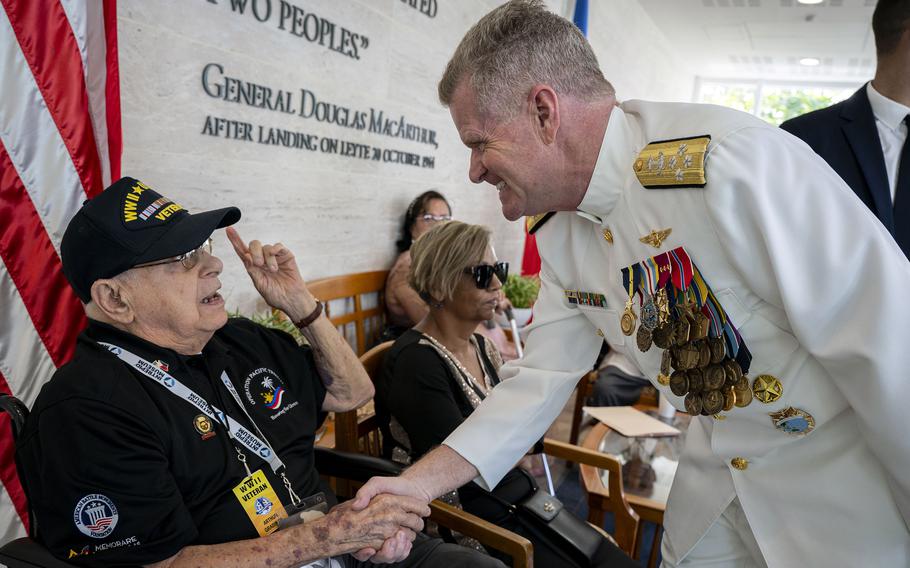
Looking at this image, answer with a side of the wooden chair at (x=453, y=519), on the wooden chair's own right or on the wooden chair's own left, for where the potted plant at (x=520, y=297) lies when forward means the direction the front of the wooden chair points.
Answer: on the wooden chair's own left

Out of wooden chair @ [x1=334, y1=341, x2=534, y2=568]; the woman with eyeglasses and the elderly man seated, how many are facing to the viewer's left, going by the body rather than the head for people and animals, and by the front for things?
0

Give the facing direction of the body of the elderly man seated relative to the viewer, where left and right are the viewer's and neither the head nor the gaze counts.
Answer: facing the viewer and to the right of the viewer

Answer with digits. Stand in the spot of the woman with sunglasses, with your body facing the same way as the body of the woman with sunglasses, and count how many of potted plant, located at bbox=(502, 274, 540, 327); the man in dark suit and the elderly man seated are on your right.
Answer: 1

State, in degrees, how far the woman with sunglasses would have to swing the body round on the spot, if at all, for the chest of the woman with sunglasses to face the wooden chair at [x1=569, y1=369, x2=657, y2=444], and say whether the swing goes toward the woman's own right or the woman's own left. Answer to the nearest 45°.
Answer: approximately 90° to the woman's own left

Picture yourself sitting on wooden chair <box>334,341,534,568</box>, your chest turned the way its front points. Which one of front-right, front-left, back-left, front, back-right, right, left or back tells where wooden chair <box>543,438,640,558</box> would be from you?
left

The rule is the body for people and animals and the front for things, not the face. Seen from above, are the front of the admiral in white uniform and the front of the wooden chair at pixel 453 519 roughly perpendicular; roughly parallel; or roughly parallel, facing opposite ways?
roughly perpendicular

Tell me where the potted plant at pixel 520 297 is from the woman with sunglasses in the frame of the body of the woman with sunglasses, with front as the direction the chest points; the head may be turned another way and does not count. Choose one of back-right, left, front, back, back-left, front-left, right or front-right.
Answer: back-left

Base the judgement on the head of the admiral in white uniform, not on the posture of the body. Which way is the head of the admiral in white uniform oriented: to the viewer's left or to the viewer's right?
to the viewer's left

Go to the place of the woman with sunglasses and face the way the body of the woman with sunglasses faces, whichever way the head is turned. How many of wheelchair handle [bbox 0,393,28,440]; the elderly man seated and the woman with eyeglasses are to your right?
2

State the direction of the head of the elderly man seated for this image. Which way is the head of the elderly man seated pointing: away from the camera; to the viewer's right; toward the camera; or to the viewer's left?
to the viewer's right

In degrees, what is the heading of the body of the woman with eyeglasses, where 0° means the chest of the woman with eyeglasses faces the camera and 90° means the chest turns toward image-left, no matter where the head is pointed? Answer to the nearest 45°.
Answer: approximately 315°

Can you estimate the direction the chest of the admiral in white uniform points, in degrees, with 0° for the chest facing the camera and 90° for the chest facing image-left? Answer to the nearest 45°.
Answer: approximately 45°
